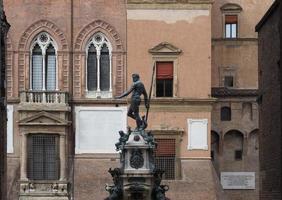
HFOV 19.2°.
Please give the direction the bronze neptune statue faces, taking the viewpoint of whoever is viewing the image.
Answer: facing away from the viewer and to the left of the viewer
